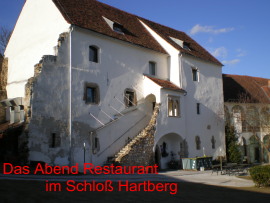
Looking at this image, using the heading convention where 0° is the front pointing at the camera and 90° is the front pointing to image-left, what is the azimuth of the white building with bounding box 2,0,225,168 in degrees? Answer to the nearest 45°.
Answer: approximately 315°

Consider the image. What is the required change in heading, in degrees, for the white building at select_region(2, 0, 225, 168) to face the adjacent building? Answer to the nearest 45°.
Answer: approximately 90° to its left

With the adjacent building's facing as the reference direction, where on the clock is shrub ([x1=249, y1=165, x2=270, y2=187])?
The shrub is roughly at 12 o'clock from the adjacent building.
